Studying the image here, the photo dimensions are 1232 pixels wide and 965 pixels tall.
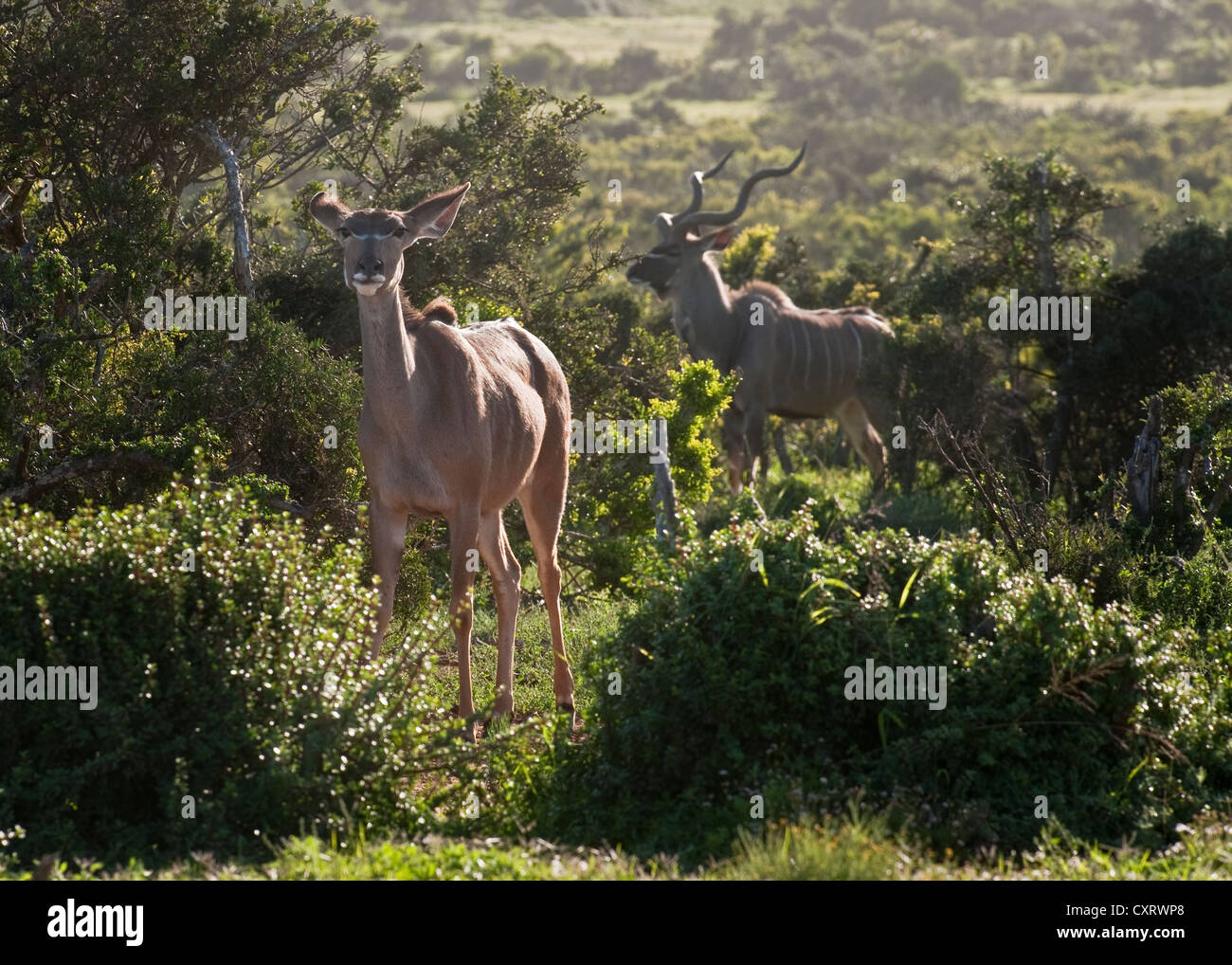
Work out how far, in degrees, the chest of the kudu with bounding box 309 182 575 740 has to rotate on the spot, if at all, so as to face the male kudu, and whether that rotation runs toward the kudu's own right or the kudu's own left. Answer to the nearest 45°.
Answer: approximately 135° to the kudu's own right

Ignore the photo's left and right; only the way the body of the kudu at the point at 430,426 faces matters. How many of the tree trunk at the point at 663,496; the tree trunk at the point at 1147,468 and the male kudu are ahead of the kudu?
0

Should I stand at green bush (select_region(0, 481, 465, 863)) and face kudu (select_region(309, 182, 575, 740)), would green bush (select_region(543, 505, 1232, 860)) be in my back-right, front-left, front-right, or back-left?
front-right

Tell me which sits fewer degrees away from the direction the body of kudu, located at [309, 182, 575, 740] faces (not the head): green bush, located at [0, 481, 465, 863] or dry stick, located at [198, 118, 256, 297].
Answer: the green bush

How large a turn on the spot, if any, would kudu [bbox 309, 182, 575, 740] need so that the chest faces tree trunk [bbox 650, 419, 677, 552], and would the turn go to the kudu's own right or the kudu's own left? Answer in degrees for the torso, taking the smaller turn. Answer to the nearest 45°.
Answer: approximately 180°

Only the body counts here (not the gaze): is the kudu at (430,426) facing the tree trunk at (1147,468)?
no

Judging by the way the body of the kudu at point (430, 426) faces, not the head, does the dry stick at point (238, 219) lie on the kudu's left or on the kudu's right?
on the kudu's right

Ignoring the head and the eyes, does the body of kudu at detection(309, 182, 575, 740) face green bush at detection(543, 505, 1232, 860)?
no

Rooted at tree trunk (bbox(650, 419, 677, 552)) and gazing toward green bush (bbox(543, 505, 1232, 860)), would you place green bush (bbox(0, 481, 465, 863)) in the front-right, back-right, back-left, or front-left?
front-right

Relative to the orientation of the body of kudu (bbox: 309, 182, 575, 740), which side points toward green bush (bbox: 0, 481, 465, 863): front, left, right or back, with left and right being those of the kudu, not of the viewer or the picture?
front

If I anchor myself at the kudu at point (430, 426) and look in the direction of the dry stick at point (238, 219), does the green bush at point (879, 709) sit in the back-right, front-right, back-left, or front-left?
back-right

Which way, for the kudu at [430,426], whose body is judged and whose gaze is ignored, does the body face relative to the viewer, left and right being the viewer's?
facing the viewer and to the left of the viewer
